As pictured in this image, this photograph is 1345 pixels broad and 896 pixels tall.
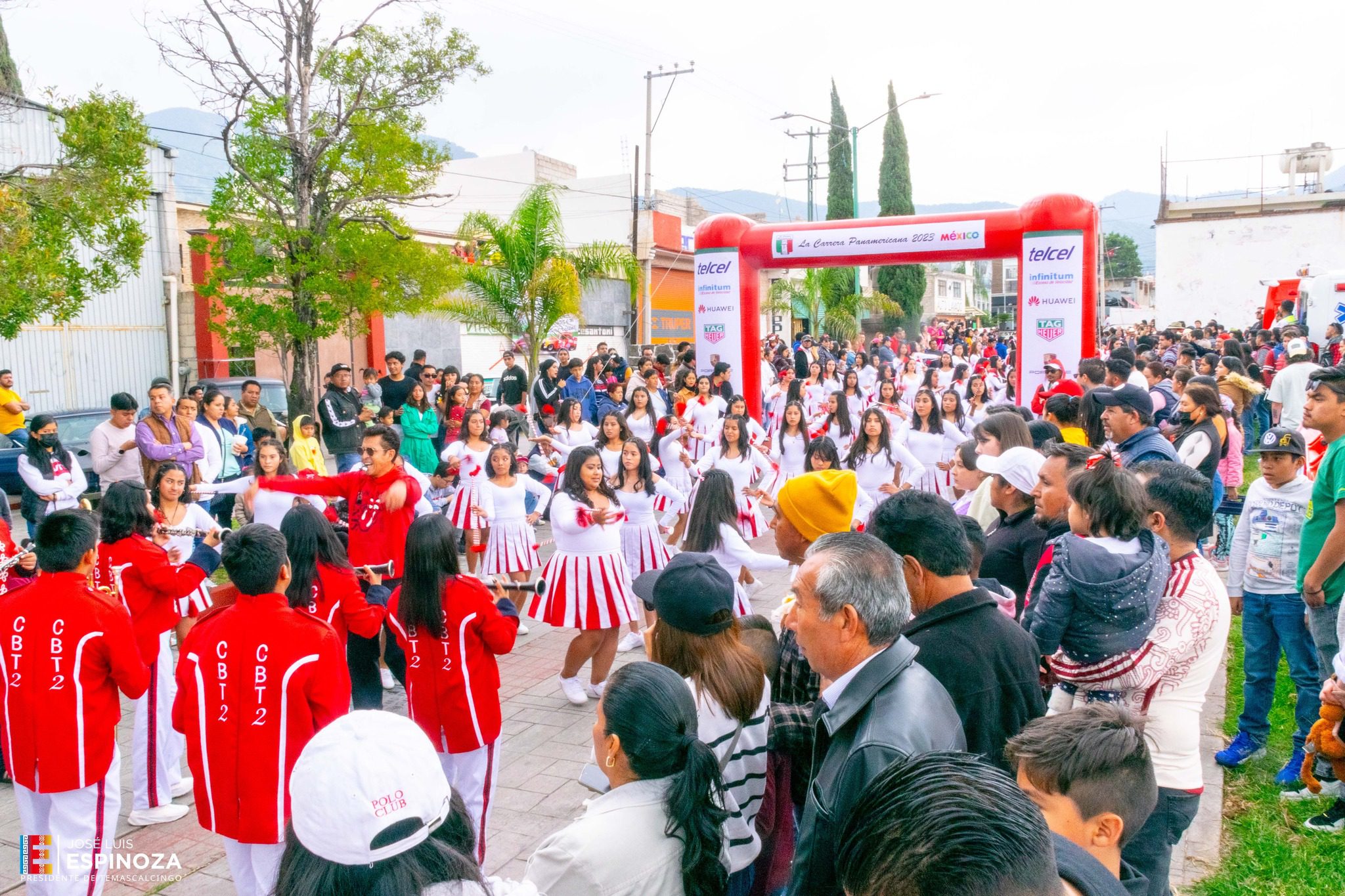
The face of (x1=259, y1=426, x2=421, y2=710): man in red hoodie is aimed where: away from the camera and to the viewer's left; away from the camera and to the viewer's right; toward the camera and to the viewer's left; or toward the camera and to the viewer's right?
toward the camera and to the viewer's left

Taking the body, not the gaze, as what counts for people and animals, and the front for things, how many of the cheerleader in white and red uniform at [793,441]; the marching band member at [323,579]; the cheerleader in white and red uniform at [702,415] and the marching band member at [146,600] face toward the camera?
2

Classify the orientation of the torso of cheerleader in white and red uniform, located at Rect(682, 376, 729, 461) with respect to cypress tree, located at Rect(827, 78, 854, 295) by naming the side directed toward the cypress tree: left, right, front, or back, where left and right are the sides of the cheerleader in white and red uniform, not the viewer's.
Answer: back

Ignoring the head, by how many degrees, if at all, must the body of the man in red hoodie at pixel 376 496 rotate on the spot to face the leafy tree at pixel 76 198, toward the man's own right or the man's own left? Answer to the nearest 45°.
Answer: approximately 90° to the man's own right

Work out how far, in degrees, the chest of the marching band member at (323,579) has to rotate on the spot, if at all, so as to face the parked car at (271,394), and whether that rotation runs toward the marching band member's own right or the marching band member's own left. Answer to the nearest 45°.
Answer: approximately 45° to the marching band member's own left

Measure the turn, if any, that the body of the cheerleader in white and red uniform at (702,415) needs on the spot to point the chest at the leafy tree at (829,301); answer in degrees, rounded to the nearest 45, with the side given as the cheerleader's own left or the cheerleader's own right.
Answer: approximately 180°

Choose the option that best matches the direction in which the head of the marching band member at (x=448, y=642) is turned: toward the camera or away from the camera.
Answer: away from the camera

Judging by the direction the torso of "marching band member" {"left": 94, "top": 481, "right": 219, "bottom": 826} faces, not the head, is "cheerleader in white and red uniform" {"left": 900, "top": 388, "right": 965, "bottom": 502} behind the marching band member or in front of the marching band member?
in front

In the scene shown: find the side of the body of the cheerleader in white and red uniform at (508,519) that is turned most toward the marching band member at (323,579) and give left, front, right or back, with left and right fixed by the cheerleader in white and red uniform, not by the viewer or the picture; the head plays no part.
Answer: front

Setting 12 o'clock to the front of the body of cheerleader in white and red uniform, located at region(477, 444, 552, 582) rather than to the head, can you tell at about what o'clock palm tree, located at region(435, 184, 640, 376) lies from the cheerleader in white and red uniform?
The palm tree is roughly at 6 o'clock from the cheerleader in white and red uniform.

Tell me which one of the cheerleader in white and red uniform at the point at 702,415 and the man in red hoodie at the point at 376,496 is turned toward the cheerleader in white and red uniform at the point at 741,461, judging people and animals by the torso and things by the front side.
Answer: the cheerleader in white and red uniform at the point at 702,415

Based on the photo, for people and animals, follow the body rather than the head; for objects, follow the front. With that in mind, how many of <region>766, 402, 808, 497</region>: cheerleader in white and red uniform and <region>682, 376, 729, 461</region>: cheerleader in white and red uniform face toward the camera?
2
